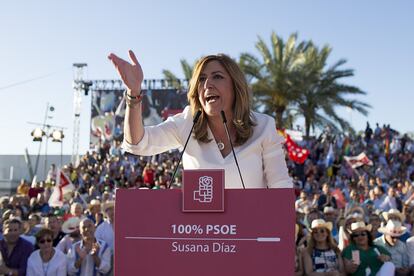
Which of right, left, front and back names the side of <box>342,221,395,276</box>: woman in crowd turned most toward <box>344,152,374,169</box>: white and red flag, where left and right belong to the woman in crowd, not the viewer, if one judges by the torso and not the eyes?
back

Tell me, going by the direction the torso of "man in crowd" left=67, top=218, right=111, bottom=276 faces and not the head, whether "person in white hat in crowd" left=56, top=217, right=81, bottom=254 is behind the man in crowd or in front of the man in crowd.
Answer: behind

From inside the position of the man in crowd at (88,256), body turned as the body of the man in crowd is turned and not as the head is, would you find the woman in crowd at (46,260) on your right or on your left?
on your right

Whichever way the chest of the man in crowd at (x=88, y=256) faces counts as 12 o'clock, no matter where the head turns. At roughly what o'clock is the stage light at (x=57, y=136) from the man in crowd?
The stage light is roughly at 6 o'clock from the man in crowd.

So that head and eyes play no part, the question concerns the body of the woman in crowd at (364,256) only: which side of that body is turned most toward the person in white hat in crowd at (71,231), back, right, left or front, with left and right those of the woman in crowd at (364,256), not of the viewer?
right

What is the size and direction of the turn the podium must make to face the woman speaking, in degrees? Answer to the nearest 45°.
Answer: approximately 180°

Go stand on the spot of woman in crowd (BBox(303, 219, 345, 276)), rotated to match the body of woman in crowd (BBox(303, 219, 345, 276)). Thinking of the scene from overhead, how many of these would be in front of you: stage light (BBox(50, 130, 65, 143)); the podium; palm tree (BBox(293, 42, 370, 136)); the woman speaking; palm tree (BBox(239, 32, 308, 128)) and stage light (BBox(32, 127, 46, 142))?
2

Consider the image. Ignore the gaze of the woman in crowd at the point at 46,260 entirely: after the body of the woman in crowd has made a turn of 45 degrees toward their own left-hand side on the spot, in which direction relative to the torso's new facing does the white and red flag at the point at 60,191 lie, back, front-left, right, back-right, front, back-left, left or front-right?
back-left

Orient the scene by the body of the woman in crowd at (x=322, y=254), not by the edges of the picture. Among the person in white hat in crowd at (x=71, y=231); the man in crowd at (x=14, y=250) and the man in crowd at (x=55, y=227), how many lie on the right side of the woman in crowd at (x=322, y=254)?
3

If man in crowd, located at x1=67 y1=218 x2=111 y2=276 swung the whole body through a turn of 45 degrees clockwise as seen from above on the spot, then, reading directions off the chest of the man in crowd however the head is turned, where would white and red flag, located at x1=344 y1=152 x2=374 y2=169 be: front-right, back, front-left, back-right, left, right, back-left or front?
back

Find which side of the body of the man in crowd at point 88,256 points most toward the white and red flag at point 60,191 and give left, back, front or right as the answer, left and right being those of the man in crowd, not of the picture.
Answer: back

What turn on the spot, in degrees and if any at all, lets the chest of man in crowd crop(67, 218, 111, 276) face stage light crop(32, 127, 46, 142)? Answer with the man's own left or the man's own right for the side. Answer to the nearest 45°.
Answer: approximately 180°
